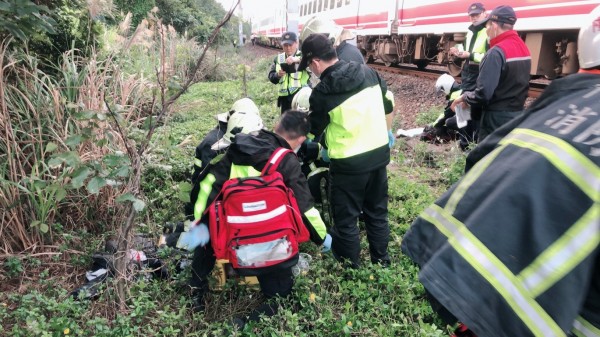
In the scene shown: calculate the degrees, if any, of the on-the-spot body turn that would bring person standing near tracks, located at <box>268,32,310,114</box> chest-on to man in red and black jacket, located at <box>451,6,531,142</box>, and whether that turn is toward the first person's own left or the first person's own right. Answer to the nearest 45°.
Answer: approximately 45° to the first person's own left

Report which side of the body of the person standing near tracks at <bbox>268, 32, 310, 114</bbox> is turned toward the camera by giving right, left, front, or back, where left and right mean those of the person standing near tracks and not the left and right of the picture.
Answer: front

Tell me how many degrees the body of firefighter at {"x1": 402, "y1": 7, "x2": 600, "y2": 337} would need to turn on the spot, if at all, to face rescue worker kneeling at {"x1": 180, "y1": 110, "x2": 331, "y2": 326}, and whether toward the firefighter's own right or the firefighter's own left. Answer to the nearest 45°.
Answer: approximately 90° to the firefighter's own left

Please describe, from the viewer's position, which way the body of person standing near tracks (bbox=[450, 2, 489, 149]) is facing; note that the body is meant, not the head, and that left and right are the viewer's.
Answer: facing the viewer and to the left of the viewer

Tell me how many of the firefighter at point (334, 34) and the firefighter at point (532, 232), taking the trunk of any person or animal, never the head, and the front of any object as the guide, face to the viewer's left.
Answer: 1

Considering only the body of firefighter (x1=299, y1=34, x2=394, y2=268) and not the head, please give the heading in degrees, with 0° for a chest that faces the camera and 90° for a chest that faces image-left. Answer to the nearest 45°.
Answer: approximately 135°

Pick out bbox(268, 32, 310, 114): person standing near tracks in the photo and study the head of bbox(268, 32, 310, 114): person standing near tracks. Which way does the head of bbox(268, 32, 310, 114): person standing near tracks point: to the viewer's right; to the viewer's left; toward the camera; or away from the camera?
toward the camera

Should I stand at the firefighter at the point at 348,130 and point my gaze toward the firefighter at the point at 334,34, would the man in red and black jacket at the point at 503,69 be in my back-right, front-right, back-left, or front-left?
front-right

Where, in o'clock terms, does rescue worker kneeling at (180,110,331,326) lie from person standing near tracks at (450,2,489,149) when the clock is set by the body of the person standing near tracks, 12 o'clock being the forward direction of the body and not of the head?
The rescue worker kneeling is roughly at 11 o'clock from the person standing near tracks.

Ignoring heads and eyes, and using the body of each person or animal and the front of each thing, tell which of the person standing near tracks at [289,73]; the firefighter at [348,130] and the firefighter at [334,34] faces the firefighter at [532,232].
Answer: the person standing near tracks

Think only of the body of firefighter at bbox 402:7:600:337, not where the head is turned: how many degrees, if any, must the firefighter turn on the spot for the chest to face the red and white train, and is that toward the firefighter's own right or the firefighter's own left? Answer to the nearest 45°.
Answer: approximately 45° to the firefighter's own left

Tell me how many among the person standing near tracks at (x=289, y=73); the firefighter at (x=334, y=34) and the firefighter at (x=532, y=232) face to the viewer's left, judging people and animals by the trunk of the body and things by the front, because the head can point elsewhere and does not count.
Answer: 1

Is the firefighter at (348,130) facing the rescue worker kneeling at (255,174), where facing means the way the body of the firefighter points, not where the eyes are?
no

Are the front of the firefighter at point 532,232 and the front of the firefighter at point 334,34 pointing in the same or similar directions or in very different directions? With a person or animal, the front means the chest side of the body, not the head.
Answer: very different directions
